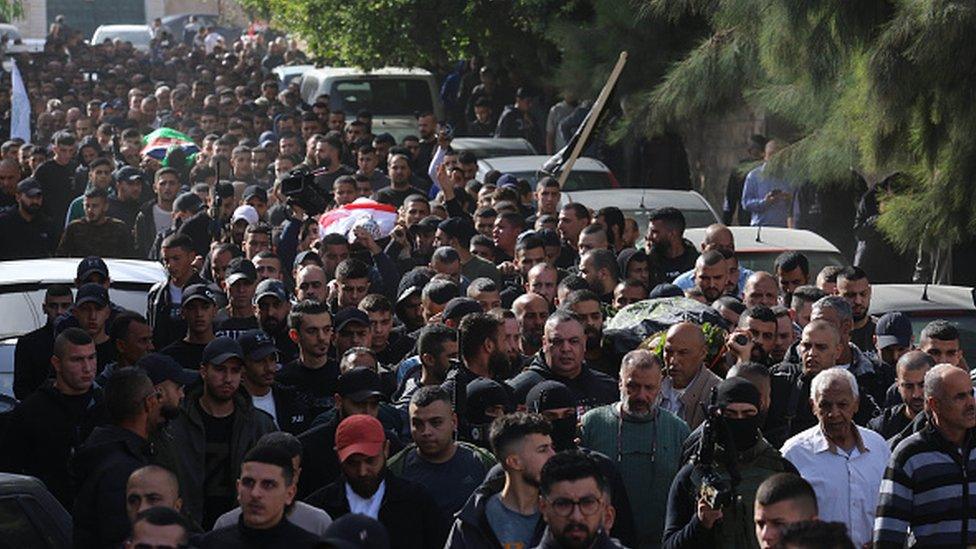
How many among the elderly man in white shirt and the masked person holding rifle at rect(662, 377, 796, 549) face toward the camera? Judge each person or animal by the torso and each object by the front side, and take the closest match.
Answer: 2

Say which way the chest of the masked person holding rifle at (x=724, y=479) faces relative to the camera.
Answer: toward the camera

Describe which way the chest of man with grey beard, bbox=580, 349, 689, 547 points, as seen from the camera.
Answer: toward the camera

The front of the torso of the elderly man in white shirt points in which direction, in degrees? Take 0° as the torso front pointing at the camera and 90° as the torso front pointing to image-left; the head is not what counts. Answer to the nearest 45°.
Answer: approximately 0°

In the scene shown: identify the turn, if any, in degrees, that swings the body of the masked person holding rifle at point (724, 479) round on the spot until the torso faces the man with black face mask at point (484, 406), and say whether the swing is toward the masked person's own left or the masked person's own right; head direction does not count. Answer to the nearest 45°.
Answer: approximately 135° to the masked person's own right

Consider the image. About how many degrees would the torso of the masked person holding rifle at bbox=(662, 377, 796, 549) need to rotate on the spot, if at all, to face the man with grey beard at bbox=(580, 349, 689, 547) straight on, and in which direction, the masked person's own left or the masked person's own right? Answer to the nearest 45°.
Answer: approximately 135° to the masked person's own right

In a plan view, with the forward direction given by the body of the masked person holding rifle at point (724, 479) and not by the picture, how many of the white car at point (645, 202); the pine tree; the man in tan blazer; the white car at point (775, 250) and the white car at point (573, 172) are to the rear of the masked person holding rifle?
5

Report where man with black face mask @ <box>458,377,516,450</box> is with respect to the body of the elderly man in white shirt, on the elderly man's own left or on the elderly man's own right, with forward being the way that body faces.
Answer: on the elderly man's own right

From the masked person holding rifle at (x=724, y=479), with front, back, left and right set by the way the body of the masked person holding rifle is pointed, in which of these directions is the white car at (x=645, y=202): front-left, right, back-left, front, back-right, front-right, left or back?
back

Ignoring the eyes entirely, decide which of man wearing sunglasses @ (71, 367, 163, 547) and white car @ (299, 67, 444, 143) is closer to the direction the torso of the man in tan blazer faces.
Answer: the man wearing sunglasses

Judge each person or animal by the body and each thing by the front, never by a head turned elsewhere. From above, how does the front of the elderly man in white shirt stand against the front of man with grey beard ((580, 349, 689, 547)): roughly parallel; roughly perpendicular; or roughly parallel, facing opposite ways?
roughly parallel
